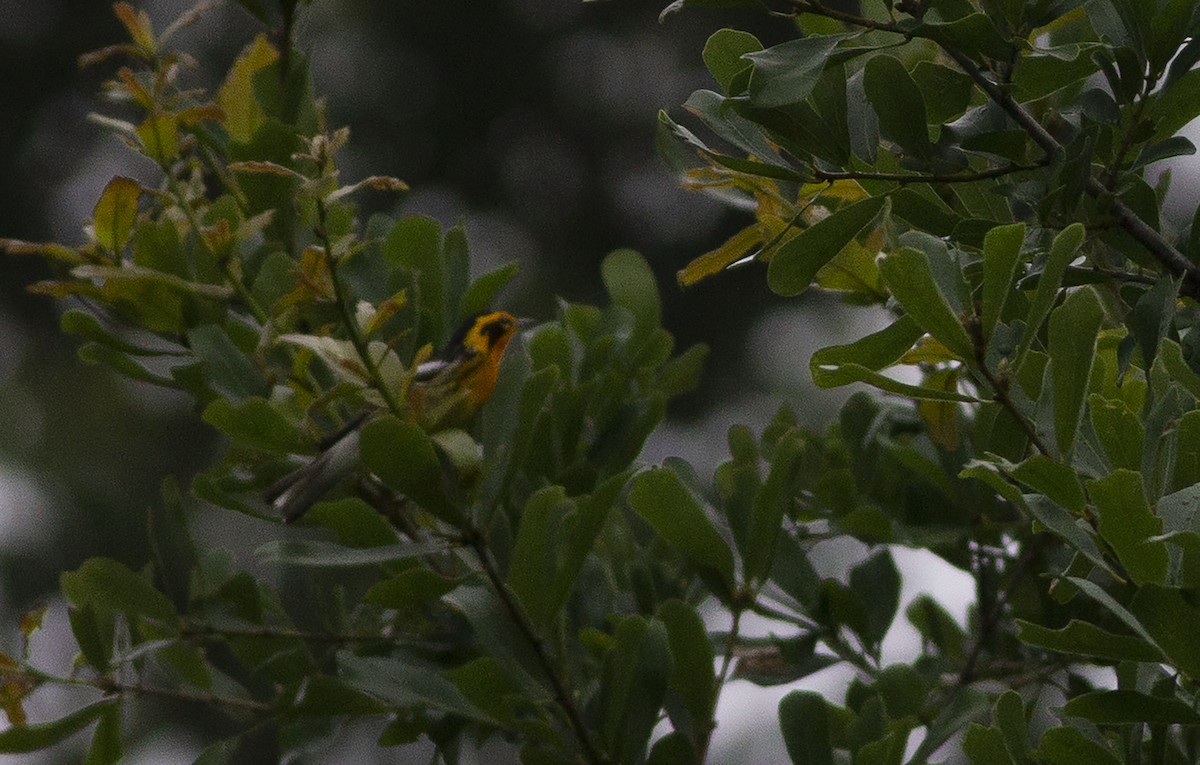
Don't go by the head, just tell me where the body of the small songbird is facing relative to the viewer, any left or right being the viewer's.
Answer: facing to the right of the viewer
